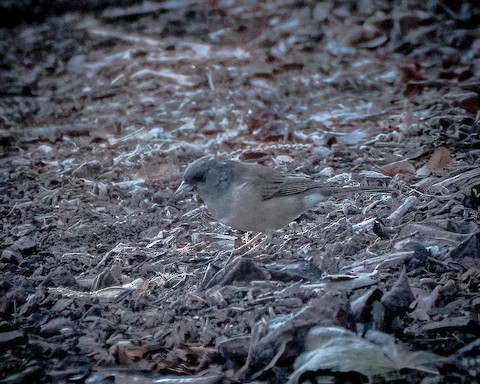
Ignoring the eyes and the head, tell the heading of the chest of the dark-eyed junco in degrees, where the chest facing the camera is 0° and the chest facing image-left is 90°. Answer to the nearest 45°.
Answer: approximately 90°
